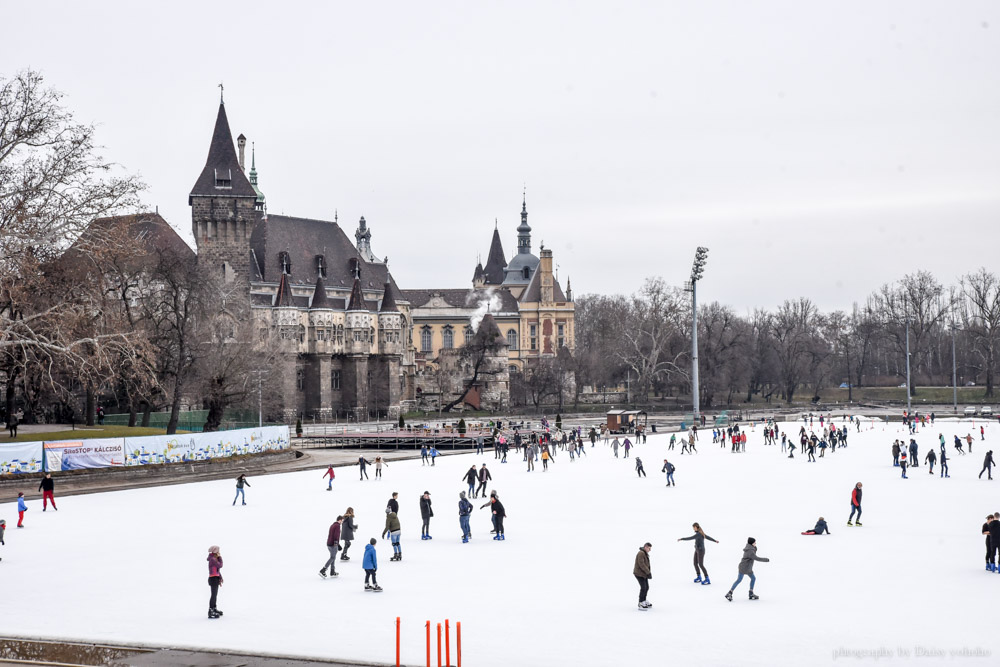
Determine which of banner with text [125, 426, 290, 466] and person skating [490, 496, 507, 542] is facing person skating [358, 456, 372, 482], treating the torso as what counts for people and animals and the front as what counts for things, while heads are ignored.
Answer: the banner with text

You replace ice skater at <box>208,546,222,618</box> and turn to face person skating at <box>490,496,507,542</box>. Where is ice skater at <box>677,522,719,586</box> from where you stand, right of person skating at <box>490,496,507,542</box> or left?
right

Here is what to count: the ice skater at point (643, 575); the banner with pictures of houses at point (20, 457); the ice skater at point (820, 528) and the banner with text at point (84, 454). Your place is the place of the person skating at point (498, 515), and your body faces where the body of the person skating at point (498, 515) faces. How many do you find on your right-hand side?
2

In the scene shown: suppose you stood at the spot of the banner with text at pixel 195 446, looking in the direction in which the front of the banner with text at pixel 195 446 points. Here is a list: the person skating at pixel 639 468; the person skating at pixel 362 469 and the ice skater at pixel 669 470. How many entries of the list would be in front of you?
3

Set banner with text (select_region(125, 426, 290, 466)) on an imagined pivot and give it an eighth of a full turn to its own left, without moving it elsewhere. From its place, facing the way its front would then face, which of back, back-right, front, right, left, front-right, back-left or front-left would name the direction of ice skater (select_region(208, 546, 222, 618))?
right

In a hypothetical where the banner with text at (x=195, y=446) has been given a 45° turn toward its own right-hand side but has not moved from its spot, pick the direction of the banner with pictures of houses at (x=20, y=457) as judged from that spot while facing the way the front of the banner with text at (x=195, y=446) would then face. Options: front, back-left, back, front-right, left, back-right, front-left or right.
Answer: front-right

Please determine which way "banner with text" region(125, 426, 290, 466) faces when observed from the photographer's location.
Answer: facing the viewer and to the right of the viewer

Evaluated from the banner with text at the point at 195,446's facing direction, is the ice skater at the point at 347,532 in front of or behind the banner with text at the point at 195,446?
in front

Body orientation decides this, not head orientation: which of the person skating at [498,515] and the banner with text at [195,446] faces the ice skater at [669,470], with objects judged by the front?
the banner with text
